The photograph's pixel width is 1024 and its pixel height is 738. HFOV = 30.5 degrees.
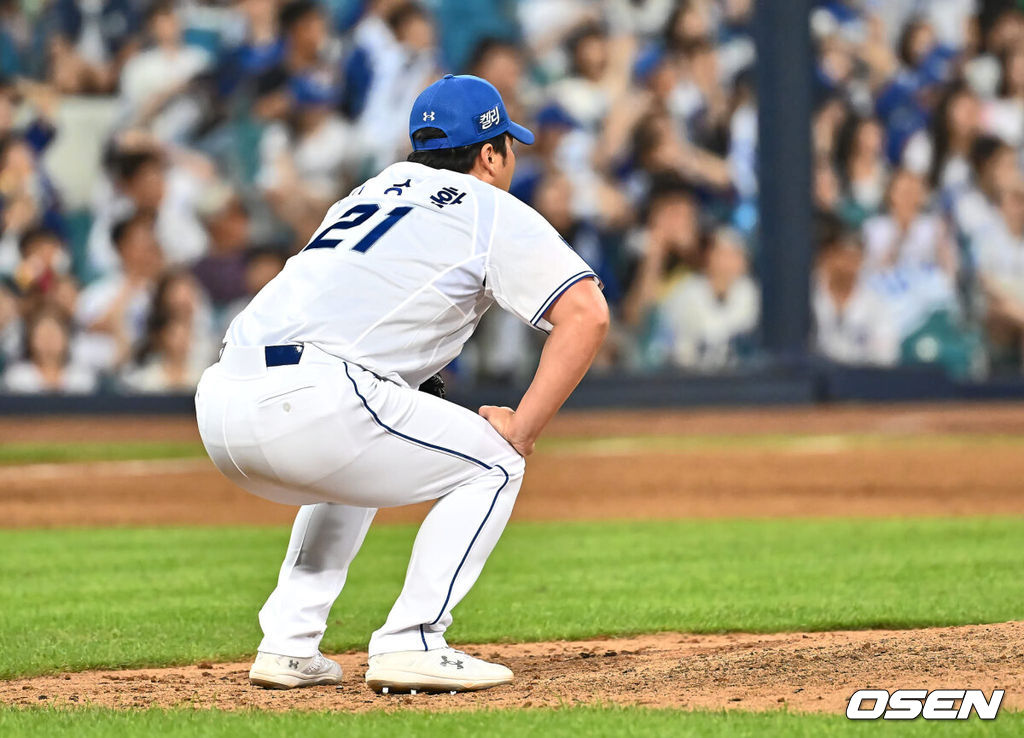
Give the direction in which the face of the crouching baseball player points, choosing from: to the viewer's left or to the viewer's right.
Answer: to the viewer's right

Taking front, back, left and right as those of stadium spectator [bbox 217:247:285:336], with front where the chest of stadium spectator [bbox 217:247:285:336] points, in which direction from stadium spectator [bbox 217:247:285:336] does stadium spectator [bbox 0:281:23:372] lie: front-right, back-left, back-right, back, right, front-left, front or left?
right

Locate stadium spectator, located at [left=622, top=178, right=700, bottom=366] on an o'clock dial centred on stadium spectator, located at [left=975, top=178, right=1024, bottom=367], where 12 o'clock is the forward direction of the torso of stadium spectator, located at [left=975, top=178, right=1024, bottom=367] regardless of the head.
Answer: stadium spectator, located at [left=622, top=178, right=700, bottom=366] is roughly at 2 o'clock from stadium spectator, located at [left=975, top=178, right=1024, bottom=367].

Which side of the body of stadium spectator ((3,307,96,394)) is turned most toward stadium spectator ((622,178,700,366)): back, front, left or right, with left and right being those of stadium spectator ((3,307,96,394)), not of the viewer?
left

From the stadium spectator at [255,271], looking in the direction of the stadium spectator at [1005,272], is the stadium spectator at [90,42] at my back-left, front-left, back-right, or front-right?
back-left

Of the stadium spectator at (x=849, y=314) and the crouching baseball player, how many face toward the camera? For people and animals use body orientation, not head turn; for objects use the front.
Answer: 1

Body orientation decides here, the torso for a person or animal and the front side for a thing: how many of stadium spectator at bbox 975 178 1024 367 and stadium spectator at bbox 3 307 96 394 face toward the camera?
2

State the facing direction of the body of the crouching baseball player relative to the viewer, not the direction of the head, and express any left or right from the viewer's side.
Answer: facing away from the viewer and to the right of the viewer

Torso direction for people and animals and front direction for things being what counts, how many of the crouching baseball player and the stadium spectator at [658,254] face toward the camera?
1

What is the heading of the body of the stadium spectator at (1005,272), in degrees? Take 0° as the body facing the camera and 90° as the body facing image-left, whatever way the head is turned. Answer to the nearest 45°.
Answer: approximately 0°
